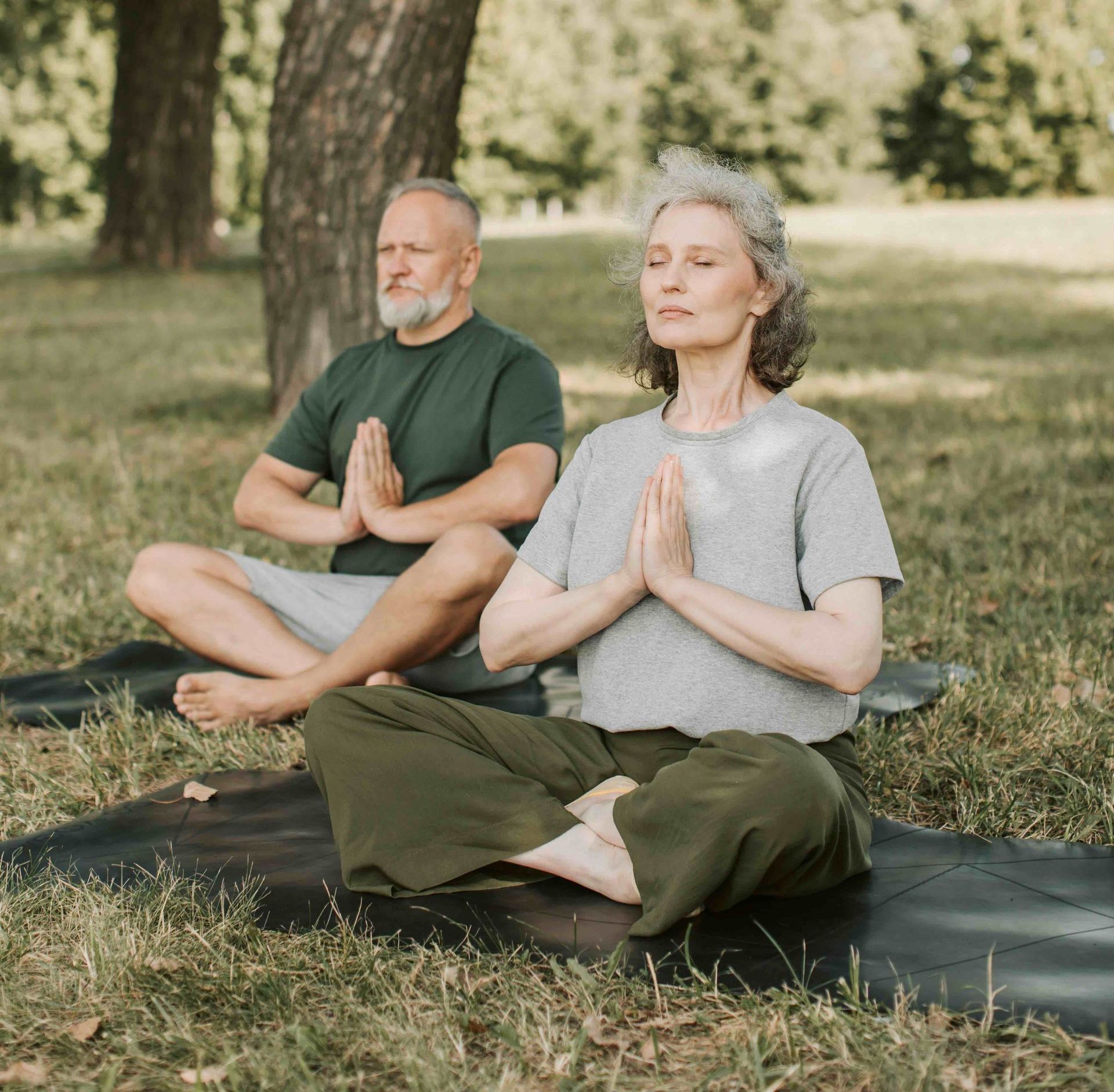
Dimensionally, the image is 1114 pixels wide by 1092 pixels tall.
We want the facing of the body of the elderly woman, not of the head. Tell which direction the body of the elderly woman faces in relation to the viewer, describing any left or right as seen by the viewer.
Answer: facing the viewer and to the left of the viewer

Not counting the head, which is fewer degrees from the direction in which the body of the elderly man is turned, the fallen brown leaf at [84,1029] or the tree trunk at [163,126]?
the fallen brown leaf

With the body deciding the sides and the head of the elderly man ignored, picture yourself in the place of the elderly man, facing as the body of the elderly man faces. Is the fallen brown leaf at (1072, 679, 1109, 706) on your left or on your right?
on your left

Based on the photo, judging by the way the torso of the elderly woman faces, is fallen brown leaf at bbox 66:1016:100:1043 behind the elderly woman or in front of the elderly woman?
in front

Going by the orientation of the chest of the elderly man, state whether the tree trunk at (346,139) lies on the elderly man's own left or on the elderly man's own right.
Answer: on the elderly man's own right

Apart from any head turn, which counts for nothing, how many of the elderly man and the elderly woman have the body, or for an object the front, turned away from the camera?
0

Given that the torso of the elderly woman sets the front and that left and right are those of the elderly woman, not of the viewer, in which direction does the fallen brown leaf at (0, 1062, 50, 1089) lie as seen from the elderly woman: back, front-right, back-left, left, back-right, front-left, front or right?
front

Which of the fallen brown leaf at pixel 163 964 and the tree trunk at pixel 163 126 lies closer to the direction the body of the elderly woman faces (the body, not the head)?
the fallen brown leaf

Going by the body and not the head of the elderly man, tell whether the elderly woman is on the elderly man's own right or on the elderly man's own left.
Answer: on the elderly man's own left

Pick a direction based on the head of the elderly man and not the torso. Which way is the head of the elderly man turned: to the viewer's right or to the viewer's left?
to the viewer's left

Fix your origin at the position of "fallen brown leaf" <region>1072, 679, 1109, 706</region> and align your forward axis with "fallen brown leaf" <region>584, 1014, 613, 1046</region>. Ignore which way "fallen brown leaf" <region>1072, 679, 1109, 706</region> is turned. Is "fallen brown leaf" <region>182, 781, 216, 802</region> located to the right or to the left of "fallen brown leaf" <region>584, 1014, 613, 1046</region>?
right

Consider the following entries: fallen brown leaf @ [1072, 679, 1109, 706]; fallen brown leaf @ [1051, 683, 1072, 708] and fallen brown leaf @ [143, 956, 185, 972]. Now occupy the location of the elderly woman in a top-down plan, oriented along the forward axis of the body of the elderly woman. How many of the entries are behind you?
2

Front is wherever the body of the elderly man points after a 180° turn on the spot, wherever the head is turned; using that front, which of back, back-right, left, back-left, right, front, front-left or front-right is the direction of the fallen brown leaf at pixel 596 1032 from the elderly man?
back-right

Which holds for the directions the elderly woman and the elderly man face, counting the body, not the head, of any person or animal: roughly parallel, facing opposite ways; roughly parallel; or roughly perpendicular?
roughly parallel

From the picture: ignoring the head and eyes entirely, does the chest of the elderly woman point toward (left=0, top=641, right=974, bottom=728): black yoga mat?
no

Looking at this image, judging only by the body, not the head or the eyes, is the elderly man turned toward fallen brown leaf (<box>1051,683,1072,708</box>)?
no
